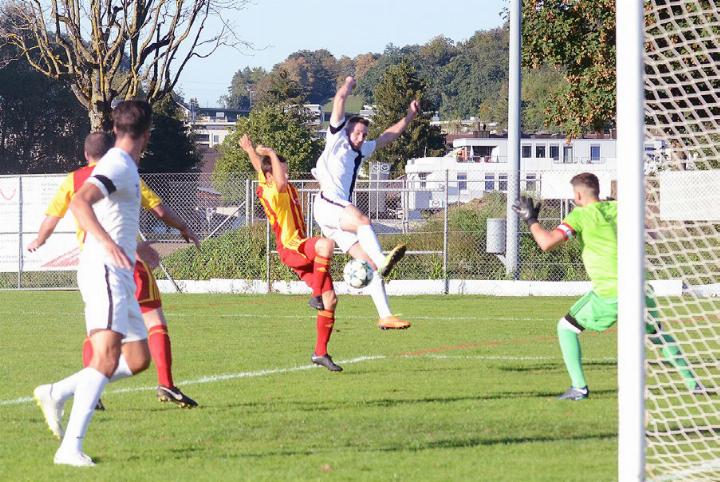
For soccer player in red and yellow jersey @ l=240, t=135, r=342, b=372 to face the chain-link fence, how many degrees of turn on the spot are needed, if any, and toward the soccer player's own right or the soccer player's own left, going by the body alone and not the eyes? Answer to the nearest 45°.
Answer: approximately 90° to the soccer player's own left

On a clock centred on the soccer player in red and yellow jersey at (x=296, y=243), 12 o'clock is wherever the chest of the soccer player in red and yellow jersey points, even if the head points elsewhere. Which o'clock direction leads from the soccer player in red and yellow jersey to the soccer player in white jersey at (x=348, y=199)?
The soccer player in white jersey is roughly at 1 o'clock from the soccer player in red and yellow jersey.

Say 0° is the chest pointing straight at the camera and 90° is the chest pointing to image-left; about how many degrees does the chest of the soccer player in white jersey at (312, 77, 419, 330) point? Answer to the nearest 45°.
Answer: approximately 315°

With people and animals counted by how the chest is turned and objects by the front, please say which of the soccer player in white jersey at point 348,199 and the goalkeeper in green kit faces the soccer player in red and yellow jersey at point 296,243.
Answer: the goalkeeper in green kit

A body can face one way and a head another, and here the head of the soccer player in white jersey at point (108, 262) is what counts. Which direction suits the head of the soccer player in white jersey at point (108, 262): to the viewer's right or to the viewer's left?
to the viewer's right

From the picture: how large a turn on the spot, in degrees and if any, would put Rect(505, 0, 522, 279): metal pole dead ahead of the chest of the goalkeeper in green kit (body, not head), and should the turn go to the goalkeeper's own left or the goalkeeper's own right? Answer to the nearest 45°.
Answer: approximately 45° to the goalkeeper's own right
